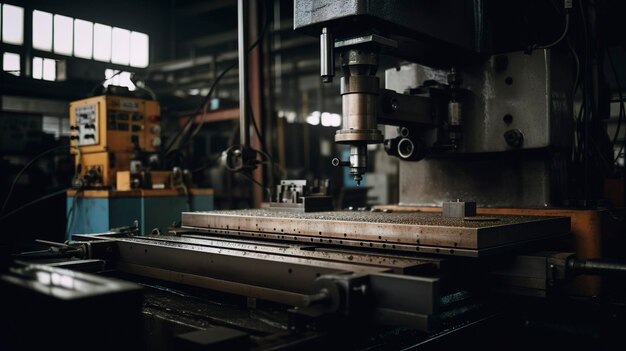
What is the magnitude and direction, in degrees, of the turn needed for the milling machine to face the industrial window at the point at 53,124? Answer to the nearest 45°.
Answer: approximately 90° to its right

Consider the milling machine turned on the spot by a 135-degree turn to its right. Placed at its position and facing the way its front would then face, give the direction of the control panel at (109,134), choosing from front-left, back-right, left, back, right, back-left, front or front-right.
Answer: front-left

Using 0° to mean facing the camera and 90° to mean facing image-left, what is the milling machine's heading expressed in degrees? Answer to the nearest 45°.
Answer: approximately 45°
